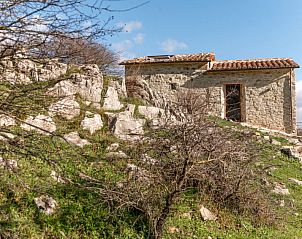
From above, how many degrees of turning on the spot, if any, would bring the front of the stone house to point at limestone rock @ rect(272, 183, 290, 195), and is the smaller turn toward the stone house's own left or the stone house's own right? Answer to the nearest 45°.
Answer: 0° — it already faces it

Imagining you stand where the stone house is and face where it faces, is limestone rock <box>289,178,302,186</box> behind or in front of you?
in front

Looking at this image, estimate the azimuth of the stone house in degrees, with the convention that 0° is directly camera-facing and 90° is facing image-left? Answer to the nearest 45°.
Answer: approximately 0°

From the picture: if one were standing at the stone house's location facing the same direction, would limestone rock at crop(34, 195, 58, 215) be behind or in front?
in front

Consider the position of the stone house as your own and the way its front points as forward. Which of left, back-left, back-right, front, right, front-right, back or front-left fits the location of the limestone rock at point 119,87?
front-right

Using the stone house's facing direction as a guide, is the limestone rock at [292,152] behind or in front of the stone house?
in front

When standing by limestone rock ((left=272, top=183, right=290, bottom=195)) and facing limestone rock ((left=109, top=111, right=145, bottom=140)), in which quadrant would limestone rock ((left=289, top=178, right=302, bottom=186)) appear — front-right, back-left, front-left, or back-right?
back-right
